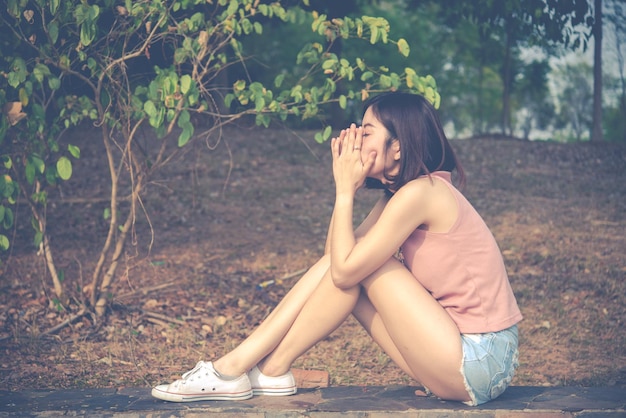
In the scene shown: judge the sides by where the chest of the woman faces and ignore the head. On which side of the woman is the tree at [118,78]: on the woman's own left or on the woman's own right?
on the woman's own right

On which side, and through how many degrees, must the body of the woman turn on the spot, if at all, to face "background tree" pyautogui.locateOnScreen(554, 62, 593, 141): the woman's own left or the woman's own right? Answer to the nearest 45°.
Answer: approximately 90° to the woman's own right

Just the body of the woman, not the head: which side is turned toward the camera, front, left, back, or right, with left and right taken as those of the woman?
left

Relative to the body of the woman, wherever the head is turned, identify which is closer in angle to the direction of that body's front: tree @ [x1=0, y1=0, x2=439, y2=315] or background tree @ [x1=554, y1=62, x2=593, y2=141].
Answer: the tree
